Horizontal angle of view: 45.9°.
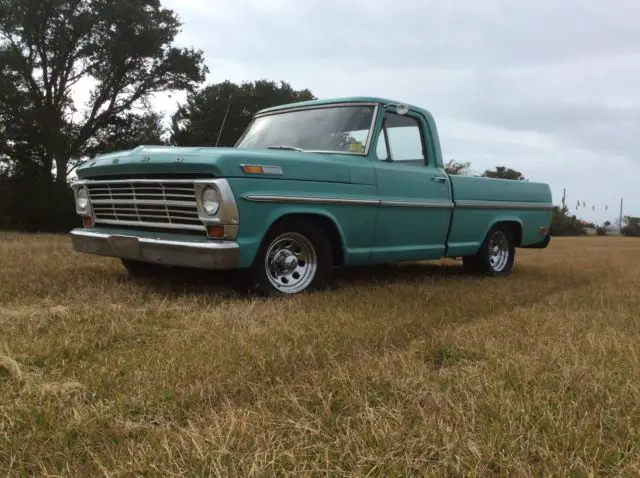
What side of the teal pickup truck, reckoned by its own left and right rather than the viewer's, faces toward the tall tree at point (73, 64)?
right

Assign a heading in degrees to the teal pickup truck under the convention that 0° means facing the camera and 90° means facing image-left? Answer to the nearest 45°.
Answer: approximately 45°
